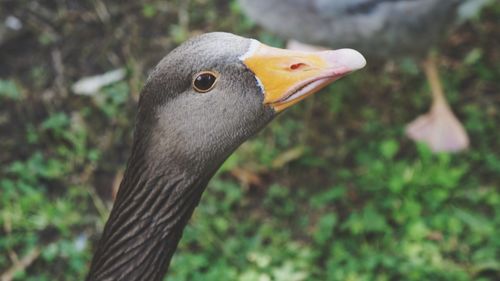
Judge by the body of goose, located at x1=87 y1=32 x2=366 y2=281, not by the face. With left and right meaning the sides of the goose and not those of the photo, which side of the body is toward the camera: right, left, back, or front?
right

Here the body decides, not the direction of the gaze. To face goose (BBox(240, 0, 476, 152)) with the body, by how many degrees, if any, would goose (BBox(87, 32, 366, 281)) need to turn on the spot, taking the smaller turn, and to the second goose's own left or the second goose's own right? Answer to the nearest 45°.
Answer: approximately 45° to the second goose's own left
